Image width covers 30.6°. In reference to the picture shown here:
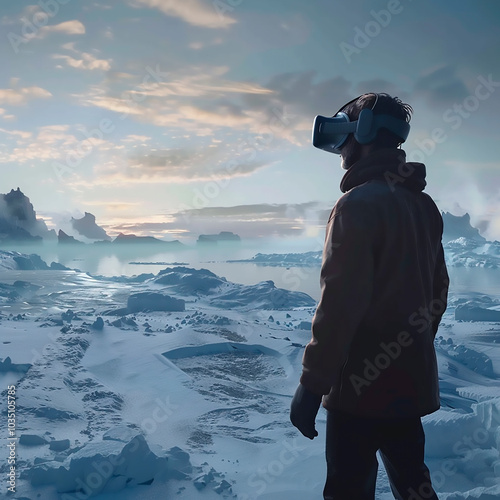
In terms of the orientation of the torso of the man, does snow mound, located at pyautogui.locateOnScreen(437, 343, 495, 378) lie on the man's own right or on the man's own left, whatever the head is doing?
on the man's own right

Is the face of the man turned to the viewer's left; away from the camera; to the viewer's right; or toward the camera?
to the viewer's left

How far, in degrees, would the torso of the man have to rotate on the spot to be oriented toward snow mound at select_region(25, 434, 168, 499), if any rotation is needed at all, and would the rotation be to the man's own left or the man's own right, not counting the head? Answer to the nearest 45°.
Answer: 0° — they already face it

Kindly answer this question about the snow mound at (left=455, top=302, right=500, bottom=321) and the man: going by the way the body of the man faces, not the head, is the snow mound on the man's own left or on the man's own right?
on the man's own right

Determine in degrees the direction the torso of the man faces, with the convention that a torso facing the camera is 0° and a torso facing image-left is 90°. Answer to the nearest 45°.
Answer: approximately 135°
